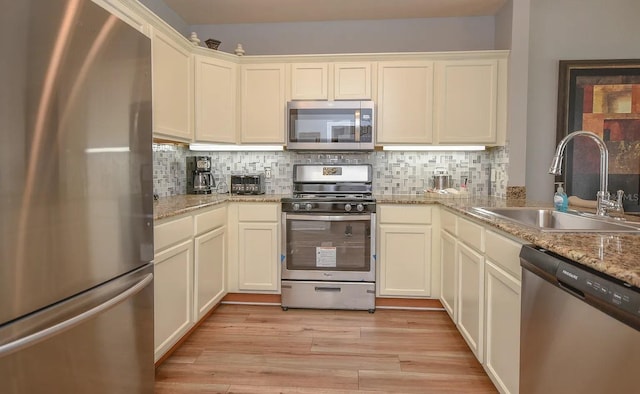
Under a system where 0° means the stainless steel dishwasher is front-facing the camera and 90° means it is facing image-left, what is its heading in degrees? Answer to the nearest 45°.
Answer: approximately 45°

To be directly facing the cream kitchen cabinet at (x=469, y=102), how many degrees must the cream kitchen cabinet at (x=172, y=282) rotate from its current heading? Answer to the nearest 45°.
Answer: approximately 45° to its left

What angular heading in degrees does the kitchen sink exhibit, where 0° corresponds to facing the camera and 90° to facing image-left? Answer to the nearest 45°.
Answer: approximately 45°

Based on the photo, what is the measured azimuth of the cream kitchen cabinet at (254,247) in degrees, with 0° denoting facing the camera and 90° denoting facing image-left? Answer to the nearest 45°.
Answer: approximately 0°

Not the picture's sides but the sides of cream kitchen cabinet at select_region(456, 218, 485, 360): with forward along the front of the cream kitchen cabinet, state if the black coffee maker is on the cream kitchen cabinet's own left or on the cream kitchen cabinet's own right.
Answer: on the cream kitchen cabinet's own right

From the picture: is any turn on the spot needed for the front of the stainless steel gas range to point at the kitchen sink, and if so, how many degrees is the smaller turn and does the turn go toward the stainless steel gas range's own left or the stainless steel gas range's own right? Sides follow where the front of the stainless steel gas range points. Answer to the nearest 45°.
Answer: approximately 45° to the stainless steel gas range's own left

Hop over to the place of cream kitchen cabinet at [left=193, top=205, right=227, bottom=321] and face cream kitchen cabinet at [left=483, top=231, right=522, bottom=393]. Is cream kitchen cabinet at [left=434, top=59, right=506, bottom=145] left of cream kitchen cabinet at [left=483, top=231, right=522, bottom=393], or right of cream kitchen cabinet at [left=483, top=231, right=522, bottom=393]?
left

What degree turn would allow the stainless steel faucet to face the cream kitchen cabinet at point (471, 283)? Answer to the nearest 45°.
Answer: approximately 45° to its right

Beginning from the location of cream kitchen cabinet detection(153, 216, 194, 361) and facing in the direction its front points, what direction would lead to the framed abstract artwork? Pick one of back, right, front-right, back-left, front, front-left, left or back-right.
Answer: front-left

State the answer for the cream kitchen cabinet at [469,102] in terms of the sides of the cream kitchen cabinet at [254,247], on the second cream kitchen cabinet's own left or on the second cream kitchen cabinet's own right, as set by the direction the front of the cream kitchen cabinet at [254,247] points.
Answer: on the second cream kitchen cabinet's own left
